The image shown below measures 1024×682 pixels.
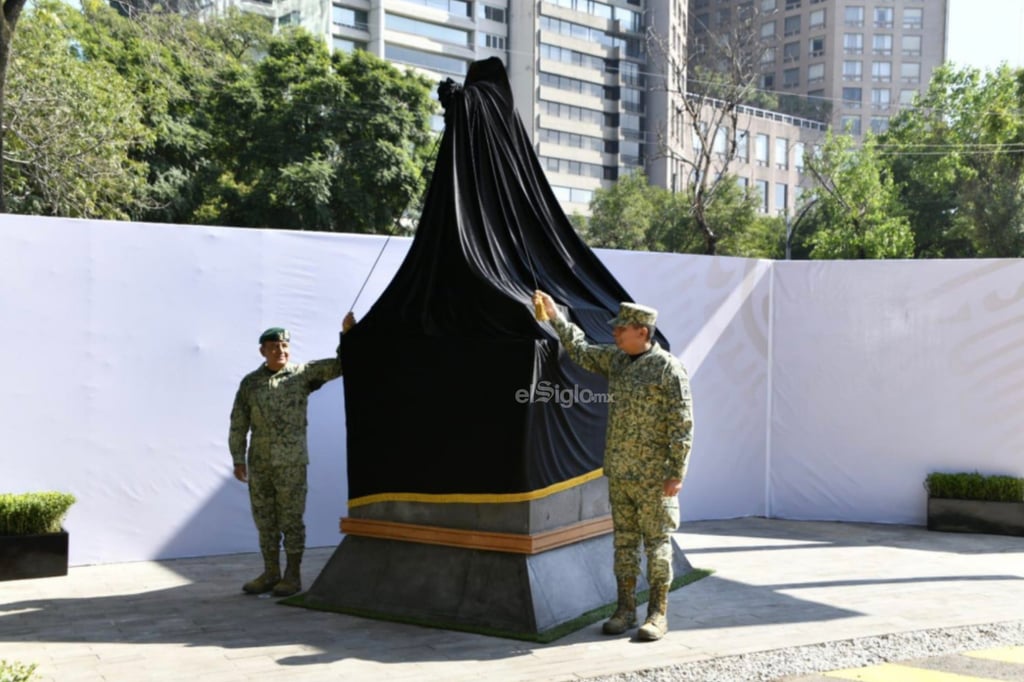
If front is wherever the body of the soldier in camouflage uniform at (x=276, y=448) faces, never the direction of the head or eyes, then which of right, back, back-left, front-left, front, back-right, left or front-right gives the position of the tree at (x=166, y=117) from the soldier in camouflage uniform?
back

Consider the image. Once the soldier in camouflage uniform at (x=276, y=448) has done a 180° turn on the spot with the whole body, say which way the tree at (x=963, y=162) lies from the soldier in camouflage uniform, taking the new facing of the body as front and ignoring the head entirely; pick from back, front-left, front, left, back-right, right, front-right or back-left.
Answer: front-right

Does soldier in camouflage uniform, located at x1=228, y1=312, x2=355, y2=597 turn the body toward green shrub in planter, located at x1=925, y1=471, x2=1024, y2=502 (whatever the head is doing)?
no

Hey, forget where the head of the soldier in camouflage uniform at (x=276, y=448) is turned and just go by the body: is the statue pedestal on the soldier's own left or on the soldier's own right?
on the soldier's own left

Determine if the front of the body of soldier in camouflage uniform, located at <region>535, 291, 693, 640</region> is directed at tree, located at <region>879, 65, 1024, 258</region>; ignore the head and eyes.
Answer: no

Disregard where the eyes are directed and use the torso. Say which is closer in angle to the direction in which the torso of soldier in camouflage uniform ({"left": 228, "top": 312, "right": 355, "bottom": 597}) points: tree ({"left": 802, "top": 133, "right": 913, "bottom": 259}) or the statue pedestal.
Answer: the statue pedestal

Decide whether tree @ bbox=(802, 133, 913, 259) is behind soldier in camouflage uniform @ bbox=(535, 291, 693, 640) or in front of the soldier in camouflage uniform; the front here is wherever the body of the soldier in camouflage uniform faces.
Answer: behind

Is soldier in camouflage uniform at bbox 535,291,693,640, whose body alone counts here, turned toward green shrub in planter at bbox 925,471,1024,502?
no

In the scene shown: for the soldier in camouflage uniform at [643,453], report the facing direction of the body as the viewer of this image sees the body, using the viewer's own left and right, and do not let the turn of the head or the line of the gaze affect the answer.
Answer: facing the viewer and to the left of the viewer

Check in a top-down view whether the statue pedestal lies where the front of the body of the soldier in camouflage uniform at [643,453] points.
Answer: no

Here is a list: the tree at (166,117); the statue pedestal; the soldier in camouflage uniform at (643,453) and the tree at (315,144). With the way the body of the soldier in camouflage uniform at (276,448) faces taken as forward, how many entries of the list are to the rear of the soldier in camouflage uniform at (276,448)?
2

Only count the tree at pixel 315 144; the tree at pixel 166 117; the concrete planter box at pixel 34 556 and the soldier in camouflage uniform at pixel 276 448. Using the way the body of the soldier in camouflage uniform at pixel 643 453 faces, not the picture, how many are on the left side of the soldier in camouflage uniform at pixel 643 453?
0

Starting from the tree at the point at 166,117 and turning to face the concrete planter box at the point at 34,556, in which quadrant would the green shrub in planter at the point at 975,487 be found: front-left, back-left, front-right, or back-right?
front-left

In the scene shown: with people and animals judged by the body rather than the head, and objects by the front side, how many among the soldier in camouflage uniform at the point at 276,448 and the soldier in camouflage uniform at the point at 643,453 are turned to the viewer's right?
0

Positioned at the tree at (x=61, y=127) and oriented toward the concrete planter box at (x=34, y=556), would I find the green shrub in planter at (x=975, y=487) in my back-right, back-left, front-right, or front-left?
front-left

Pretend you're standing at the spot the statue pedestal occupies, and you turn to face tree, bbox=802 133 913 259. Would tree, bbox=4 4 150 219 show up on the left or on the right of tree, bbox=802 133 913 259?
left

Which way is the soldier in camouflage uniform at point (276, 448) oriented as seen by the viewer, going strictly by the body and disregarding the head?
toward the camera

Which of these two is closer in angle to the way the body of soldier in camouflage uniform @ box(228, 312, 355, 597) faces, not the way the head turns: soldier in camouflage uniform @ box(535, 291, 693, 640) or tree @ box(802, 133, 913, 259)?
the soldier in camouflage uniform

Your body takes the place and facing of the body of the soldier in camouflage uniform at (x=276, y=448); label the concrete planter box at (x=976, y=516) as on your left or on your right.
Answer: on your left

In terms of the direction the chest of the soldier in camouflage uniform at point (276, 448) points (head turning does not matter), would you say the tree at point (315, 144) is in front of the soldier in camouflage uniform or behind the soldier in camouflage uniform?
behind

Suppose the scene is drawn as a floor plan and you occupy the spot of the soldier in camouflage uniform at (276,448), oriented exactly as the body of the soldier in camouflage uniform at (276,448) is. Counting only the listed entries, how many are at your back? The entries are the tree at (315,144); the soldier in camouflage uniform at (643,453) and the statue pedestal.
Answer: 1
